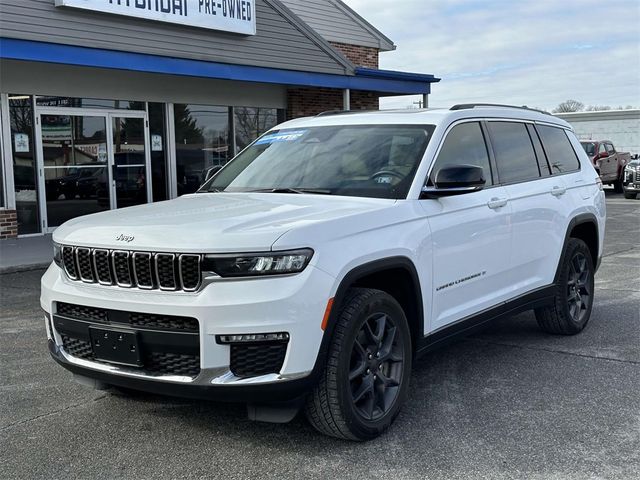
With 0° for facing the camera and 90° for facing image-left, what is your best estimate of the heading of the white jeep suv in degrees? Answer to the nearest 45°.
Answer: approximately 45°

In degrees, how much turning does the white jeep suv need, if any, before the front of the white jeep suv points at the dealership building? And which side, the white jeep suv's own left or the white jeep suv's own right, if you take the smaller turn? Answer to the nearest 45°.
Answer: approximately 135° to the white jeep suv's own right
